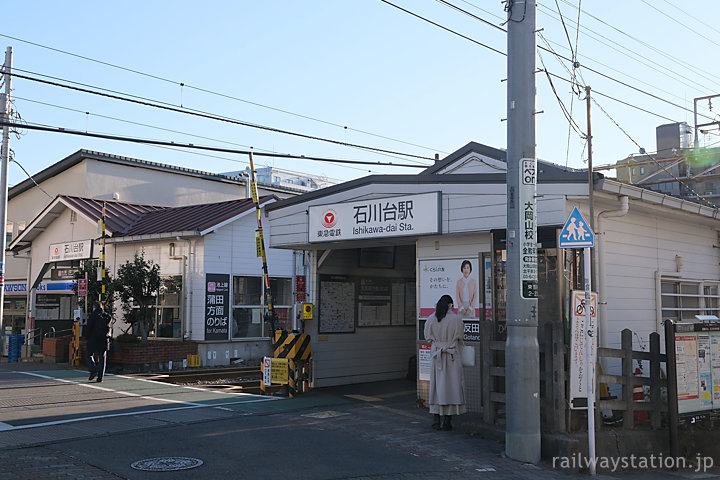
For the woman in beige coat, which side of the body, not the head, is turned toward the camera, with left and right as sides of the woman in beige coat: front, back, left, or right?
back

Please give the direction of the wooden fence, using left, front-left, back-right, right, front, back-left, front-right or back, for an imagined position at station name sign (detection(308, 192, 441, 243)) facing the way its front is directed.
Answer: left

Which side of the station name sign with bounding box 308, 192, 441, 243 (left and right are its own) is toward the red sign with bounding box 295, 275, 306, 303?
right

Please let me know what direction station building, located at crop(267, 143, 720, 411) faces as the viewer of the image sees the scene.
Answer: facing the viewer and to the left of the viewer

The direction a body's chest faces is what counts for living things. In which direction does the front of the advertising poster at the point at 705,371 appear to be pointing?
toward the camera

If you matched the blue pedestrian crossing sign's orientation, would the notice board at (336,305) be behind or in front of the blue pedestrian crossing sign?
behind

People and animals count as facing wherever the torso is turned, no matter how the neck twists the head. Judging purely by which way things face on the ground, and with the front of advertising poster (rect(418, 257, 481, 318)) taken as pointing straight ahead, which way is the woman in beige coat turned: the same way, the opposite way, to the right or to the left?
the opposite way

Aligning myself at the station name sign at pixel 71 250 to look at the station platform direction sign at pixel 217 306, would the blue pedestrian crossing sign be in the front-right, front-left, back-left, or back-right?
front-right

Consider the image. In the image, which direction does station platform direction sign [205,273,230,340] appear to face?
toward the camera

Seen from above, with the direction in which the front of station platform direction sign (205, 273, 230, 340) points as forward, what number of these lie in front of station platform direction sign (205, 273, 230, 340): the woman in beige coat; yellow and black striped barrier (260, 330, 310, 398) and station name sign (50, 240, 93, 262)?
2

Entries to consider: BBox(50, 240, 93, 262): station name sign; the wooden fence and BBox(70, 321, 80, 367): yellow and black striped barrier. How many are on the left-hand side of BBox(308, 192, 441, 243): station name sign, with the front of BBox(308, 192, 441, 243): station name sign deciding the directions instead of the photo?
1

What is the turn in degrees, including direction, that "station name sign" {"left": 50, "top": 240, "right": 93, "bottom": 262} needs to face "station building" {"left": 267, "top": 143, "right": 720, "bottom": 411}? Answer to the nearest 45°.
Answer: approximately 45° to its left

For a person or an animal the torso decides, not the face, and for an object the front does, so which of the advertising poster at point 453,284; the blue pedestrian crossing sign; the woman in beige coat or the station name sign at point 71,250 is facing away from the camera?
the woman in beige coat

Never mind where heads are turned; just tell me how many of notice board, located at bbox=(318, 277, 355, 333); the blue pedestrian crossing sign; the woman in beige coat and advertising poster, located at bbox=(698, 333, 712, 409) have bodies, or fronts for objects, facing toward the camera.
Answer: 3

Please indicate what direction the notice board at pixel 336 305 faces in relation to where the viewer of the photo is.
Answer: facing the viewer

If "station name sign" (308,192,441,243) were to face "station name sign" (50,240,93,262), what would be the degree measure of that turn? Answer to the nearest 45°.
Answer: approximately 90° to its right

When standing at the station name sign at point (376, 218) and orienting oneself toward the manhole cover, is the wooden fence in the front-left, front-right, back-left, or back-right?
front-left

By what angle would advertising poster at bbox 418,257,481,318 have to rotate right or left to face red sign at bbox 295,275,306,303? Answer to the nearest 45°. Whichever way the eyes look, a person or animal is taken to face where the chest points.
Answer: approximately 135° to its right
